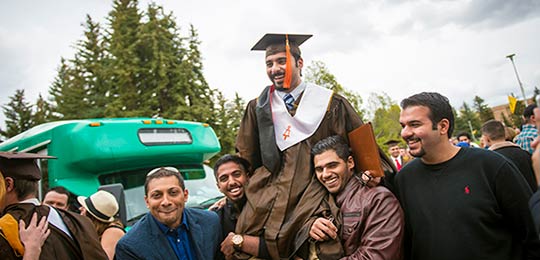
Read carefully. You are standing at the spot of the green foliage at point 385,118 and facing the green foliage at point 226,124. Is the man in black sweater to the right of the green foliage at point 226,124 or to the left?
left

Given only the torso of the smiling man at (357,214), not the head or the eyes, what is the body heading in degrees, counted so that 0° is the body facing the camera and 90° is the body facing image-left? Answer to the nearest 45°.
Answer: approximately 45°

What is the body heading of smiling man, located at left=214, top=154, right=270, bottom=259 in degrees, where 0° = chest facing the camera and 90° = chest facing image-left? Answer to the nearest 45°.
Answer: approximately 0°

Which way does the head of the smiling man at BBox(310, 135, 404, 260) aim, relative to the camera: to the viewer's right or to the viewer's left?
to the viewer's left

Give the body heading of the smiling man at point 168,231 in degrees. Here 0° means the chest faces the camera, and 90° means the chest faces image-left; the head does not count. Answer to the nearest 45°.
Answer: approximately 0°

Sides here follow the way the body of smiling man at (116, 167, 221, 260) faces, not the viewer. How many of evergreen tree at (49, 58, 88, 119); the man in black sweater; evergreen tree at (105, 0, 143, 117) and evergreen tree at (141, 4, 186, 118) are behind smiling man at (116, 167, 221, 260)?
3

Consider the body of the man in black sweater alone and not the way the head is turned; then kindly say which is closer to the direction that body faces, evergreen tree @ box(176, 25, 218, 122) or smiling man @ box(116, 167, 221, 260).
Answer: the smiling man

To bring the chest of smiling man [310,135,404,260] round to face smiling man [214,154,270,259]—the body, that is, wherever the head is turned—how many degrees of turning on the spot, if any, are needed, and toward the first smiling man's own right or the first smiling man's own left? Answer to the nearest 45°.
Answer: approximately 90° to the first smiling man's own right

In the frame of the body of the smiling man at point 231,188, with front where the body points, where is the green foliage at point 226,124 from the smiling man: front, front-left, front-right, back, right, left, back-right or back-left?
back
